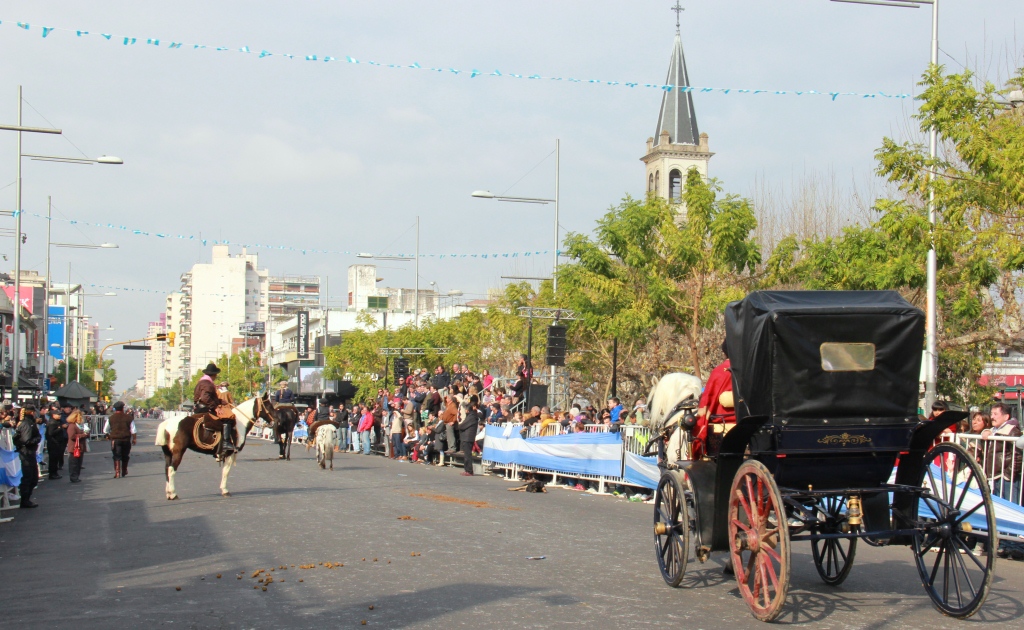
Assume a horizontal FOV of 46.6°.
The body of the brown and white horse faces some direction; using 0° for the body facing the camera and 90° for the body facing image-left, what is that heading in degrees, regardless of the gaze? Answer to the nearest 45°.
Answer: approximately 270°

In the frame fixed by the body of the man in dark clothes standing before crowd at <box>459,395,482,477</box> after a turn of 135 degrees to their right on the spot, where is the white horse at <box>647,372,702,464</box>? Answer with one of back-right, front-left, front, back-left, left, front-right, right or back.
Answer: back-right

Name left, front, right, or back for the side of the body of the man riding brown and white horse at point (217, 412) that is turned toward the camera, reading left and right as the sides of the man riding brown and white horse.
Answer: right

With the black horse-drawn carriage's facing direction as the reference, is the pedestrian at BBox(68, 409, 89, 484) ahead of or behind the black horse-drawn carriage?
ahead

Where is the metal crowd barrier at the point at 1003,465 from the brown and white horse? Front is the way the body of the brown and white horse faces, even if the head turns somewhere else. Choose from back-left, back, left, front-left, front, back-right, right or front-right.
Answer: front-right

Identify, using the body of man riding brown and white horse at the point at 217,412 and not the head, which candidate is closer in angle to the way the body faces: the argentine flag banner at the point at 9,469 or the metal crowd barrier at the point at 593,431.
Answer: the metal crowd barrier

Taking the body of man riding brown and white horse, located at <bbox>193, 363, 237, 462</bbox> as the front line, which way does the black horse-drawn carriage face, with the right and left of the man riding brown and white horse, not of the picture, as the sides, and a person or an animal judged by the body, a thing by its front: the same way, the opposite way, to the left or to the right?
to the left

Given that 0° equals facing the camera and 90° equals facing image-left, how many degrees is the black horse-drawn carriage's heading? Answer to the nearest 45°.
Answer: approximately 135°
